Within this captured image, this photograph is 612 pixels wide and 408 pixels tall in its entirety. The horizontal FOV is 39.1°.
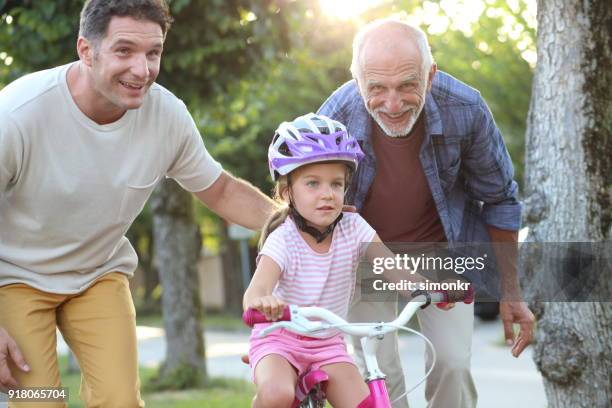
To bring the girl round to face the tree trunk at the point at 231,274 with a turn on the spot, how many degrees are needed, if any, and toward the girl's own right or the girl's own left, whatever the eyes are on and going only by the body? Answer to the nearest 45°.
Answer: approximately 135° to the girl's own left

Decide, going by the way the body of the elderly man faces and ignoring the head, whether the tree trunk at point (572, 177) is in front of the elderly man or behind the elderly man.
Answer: behind

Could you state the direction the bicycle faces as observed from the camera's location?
facing the viewer and to the right of the viewer

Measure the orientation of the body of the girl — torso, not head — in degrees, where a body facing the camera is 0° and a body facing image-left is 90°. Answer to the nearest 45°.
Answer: approximately 315°

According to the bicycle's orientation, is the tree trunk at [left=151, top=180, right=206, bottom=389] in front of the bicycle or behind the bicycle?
behind

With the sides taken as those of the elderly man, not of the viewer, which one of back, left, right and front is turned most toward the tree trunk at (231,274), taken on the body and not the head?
back

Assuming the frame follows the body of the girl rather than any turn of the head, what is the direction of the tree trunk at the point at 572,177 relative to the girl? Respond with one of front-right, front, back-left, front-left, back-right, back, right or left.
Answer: left
